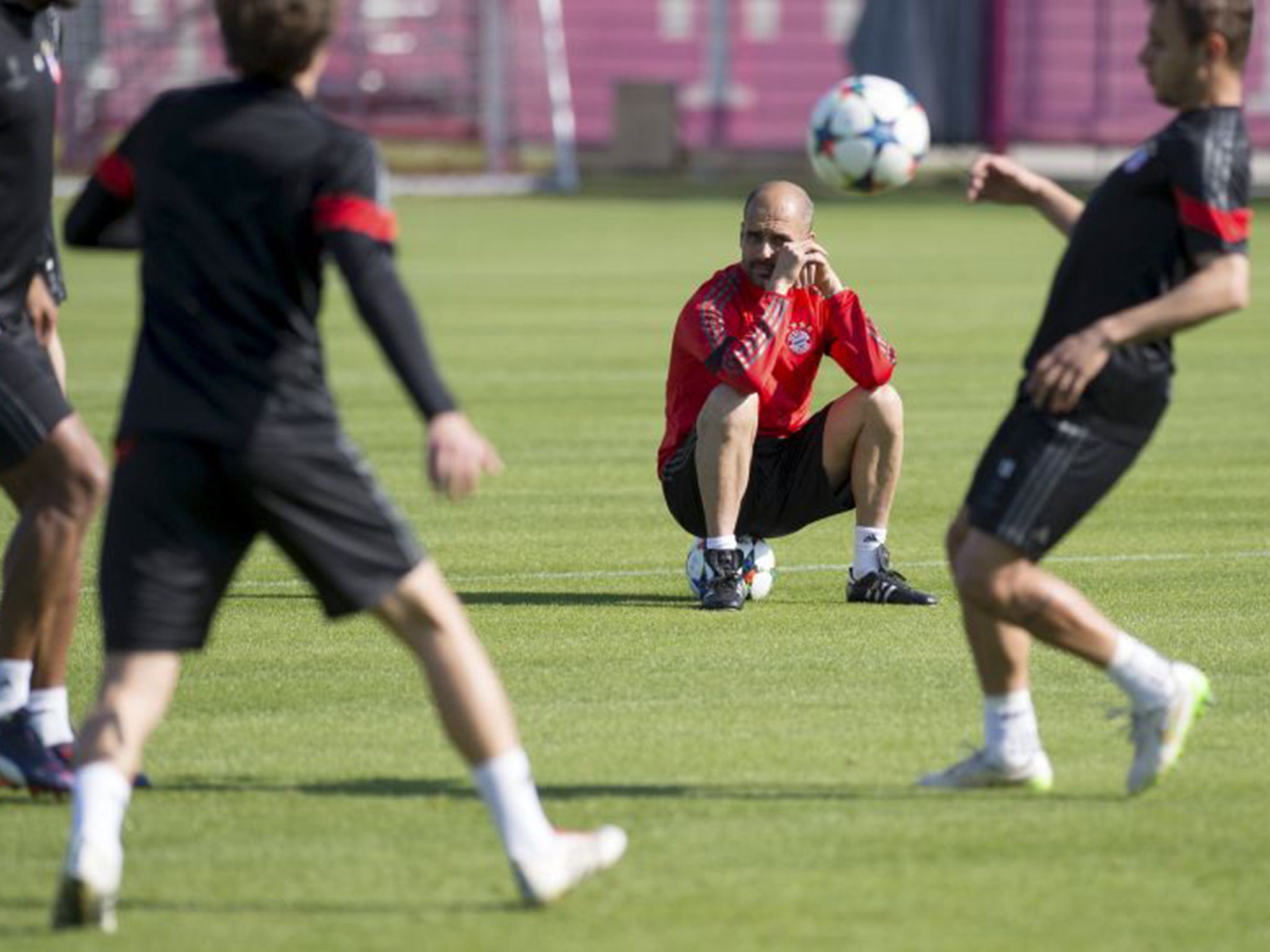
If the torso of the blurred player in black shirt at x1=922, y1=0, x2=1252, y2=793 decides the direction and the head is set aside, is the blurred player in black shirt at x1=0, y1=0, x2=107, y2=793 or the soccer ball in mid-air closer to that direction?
the blurred player in black shirt

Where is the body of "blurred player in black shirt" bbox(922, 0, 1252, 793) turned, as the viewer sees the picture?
to the viewer's left

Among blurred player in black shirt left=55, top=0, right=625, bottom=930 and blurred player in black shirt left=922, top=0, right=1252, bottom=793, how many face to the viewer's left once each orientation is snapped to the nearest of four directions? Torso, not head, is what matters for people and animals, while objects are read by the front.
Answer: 1

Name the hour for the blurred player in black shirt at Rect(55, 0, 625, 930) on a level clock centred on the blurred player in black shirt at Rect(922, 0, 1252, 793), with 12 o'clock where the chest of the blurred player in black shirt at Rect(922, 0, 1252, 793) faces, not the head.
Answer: the blurred player in black shirt at Rect(55, 0, 625, 930) is roughly at 11 o'clock from the blurred player in black shirt at Rect(922, 0, 1252, 793).

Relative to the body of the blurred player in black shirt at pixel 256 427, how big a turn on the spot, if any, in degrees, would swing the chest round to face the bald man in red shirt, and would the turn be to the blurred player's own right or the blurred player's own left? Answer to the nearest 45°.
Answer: approximately 45° to the blurred player's own right

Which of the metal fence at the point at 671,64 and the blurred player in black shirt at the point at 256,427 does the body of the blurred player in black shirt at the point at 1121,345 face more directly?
the blurred player in black shirt

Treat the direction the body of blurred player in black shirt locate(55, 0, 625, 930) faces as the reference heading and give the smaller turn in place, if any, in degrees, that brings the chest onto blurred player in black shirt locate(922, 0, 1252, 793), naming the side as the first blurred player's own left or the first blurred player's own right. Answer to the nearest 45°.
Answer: approximately 90° to the first blurred player's own right

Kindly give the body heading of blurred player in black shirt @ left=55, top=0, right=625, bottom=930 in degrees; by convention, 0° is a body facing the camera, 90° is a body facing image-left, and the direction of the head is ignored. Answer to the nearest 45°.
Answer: approximately 180°

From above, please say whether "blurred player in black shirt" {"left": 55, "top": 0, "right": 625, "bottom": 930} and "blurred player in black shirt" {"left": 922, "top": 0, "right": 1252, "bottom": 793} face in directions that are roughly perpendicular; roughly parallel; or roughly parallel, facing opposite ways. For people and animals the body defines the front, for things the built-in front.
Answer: roughly perpendicular

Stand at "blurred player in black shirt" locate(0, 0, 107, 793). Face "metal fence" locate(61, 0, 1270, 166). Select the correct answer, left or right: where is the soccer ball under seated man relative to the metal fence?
right

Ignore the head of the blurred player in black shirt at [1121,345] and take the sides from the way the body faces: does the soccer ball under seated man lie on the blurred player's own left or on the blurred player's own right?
on the blurred player's own right

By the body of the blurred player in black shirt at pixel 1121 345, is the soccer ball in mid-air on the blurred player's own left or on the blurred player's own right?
on the blurred player's own right
